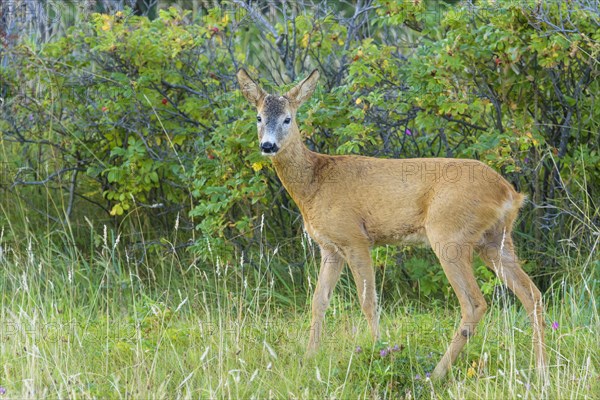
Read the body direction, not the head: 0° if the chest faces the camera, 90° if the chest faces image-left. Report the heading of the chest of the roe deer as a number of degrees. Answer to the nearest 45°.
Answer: approximately 90°
